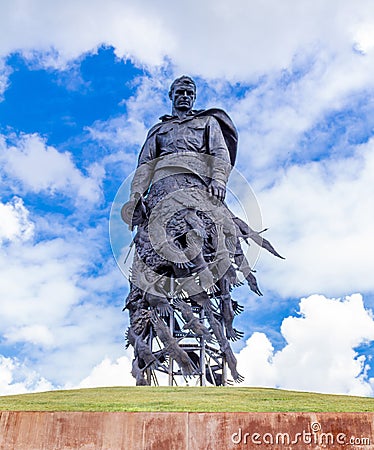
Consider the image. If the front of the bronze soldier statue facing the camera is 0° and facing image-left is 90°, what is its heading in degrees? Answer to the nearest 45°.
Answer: approximately 0°
